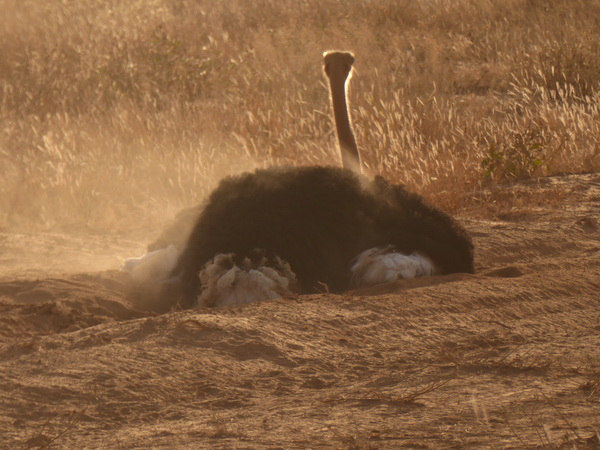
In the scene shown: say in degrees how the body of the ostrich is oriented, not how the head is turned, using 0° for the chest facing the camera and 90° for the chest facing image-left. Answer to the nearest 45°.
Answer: approximately 225°
